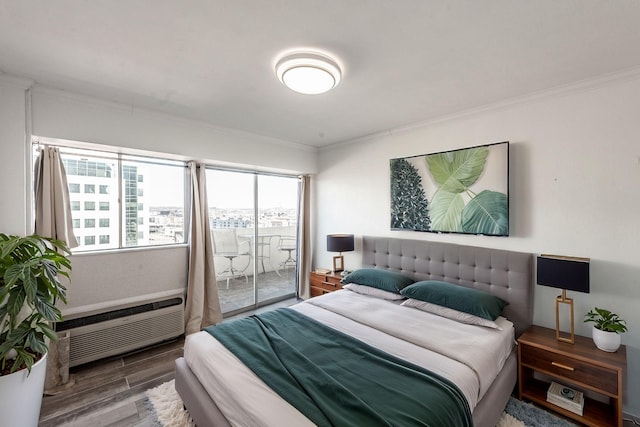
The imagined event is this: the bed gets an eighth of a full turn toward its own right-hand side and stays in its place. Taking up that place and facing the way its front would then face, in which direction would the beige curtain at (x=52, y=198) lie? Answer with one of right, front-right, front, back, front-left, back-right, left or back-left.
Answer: front

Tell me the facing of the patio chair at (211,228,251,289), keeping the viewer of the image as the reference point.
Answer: facing away from the viewer and to the right of the viewer

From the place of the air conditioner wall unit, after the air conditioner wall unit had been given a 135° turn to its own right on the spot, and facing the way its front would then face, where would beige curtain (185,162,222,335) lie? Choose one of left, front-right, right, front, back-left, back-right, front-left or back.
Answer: back

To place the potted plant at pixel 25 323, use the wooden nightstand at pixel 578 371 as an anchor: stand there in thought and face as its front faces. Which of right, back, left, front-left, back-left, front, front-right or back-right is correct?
front

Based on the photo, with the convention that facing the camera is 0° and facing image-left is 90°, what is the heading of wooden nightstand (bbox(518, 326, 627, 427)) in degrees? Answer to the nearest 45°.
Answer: approximately 45°

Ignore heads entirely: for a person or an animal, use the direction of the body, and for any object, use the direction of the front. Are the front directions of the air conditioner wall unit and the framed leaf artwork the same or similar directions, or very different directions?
very different directions

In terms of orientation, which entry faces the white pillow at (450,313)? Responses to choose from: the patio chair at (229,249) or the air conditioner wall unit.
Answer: the air conditioner wall unit

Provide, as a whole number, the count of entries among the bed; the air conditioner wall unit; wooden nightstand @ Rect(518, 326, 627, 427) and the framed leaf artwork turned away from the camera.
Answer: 0

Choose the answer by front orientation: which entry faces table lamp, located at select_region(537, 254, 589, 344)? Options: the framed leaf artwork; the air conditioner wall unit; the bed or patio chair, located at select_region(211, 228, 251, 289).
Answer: the air conditioner wall unit

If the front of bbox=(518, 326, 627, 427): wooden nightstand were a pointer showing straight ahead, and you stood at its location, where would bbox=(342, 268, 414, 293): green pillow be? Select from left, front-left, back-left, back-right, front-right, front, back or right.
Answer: front-right

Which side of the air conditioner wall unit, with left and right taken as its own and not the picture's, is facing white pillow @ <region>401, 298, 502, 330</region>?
front

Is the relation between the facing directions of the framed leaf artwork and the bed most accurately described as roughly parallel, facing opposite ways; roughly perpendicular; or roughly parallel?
roughly parallel

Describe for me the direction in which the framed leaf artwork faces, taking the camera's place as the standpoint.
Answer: facing the viewer and to the left of the viewer

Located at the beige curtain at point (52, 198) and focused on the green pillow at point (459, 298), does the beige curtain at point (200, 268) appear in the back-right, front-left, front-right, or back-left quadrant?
front-left

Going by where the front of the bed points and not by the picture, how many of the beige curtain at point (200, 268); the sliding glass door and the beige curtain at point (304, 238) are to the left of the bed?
0
